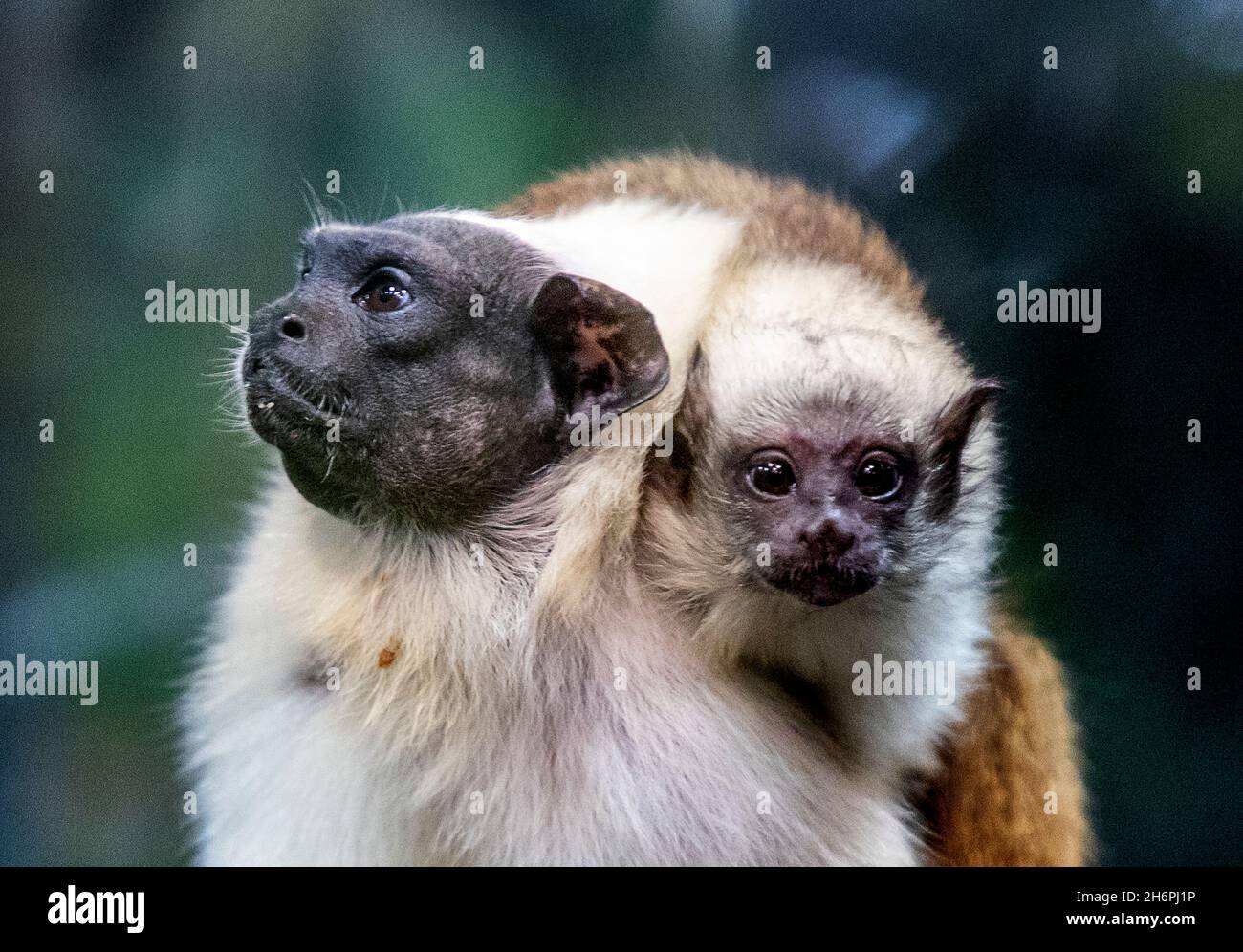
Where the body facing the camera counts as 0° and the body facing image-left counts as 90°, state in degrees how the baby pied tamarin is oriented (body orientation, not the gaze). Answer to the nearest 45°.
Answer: approximately 0°
